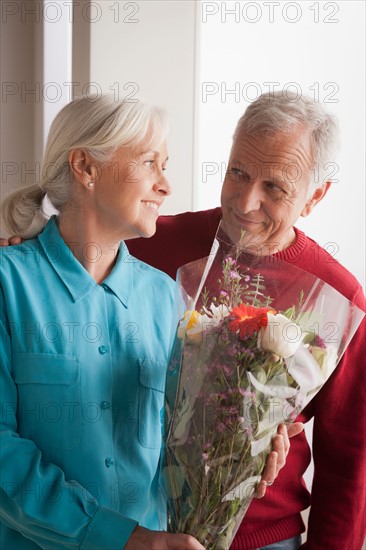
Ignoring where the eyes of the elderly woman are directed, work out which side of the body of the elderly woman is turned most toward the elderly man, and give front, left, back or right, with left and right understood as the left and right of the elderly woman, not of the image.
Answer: left

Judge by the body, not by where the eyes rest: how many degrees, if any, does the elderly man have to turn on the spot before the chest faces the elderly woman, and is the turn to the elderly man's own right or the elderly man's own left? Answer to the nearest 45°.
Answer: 0° — they already face them

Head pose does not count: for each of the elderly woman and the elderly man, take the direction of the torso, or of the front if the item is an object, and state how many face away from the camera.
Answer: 0

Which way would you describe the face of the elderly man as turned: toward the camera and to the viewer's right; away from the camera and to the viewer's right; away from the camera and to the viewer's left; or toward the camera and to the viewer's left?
toward the camera and to the viewer's left

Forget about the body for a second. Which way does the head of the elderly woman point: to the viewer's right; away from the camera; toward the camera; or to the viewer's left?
to the viewer's right

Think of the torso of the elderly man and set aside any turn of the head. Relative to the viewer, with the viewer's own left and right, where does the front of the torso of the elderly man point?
facing the viewer and to the left of the viewer

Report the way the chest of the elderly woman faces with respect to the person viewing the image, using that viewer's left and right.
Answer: facing the viewer and to the right of the viewer
